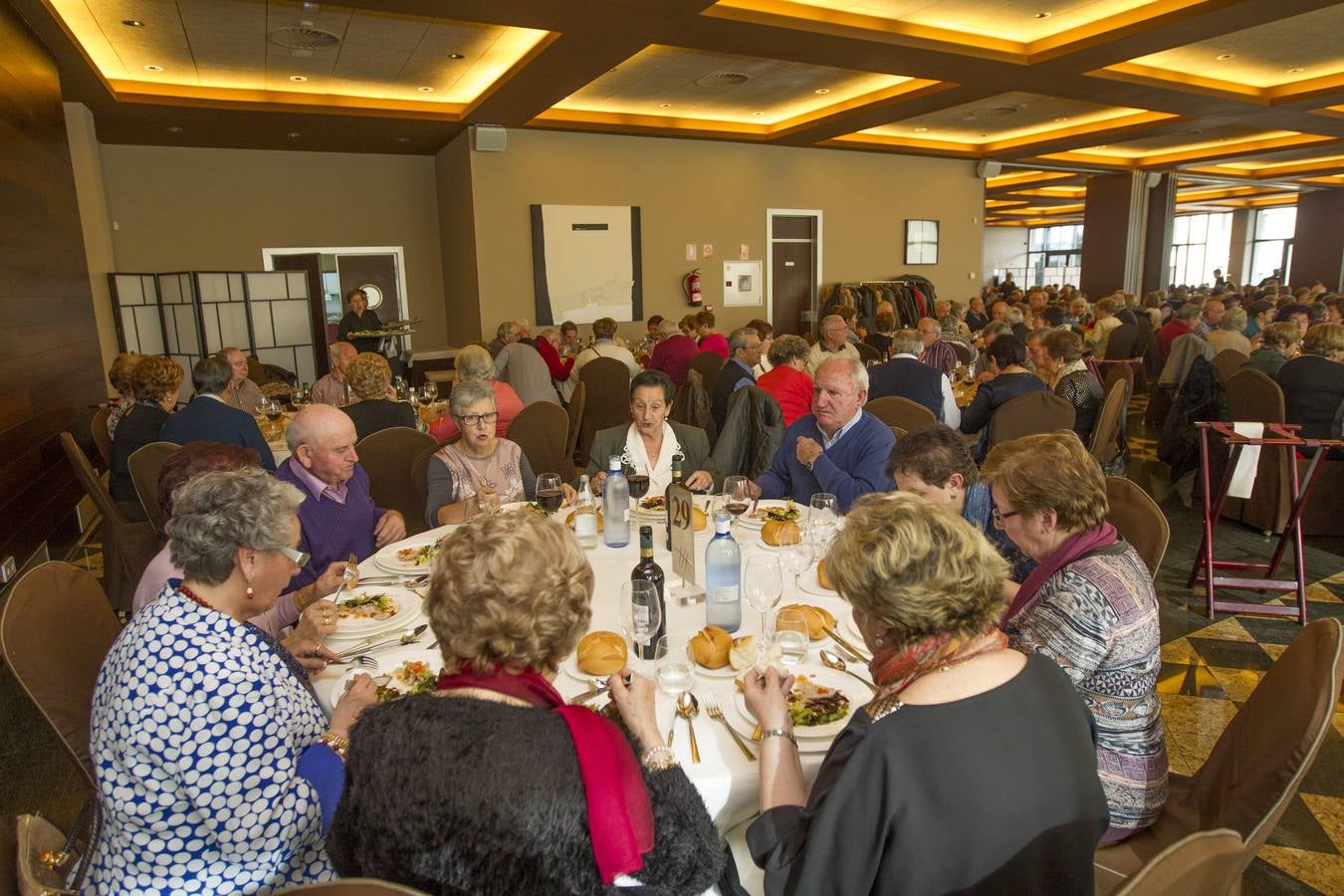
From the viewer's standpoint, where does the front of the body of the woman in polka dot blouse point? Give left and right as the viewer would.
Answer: facing away from the viewer and to the right of the viewer

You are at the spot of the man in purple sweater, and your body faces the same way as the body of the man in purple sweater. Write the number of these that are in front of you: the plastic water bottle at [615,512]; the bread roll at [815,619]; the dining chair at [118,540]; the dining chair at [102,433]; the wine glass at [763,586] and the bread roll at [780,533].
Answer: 4

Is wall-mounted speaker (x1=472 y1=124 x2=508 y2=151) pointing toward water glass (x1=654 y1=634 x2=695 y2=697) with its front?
yes

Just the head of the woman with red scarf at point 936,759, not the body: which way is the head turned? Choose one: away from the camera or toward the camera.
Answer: away from the camera

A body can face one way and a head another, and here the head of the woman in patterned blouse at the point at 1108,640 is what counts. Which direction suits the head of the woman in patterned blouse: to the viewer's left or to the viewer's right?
to the viewer's left

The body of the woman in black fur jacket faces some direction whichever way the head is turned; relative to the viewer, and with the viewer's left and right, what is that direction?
facing away from the viewer

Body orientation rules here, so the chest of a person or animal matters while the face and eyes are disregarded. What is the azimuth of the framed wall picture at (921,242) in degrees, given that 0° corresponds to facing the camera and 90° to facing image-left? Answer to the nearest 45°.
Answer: approximately 0°

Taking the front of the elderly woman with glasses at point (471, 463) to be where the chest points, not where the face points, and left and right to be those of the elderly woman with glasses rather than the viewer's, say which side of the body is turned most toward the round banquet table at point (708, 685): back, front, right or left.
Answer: front

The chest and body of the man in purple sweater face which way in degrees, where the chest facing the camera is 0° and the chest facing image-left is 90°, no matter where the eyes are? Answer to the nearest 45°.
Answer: approximately 315°

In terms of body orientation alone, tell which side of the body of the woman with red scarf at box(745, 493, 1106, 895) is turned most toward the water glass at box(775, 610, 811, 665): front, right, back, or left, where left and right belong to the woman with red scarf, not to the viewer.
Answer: front

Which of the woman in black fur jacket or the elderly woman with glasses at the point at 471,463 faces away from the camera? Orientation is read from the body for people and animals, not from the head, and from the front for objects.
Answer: the woman in black fur jacket
